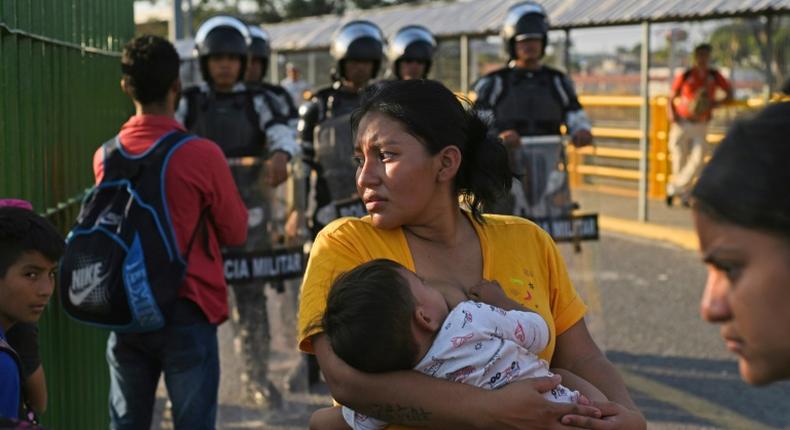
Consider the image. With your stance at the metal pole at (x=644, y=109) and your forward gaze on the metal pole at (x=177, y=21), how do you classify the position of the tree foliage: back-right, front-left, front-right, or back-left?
back-right

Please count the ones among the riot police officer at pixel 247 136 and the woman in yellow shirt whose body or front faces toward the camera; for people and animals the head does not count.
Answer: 2

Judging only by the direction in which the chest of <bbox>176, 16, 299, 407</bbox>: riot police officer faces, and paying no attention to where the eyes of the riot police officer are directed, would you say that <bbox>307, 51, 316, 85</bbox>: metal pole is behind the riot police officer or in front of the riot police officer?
behind

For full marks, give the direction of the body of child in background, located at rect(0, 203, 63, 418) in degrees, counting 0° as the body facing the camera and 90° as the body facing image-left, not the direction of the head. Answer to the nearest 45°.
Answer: approximately 315°

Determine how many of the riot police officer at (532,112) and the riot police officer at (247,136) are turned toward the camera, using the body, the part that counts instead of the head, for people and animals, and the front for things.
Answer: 2

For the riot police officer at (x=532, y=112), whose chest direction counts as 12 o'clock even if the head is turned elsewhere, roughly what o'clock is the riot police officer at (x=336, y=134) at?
the riot police officer at (x=336, y=134) is roughly at 2 o'clock from the riot police officer at (x=532, y=112).

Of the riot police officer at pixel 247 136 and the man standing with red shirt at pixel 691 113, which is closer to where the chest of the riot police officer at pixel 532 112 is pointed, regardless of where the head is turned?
the riot police officer

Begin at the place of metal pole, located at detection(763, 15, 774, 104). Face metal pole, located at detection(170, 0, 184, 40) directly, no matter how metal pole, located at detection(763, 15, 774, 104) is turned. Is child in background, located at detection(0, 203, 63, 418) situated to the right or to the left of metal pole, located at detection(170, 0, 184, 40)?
left

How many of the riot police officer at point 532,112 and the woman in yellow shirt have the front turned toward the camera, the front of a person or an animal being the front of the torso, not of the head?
2
